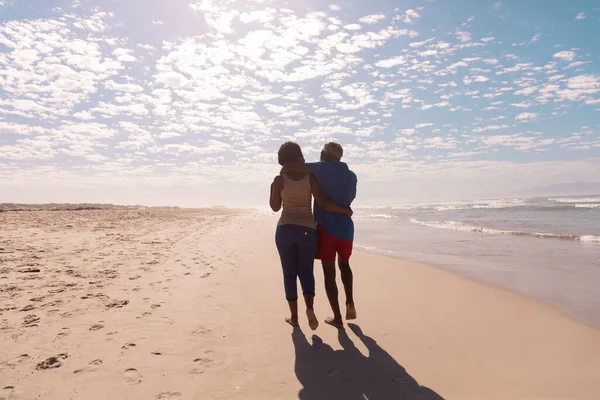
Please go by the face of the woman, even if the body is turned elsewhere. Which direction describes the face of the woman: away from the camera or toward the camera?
away from the camera

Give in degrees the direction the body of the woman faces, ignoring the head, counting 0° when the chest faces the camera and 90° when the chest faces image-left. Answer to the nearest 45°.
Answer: approximately 180°

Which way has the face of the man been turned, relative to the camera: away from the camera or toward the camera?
away from the camera
